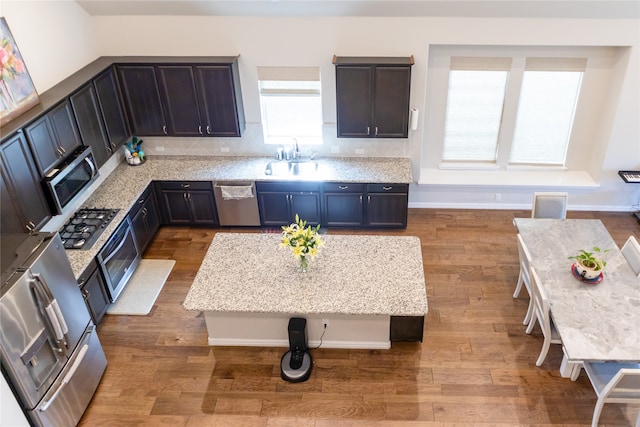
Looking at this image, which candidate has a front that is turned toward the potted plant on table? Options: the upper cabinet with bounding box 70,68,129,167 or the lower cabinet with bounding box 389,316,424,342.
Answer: the upper cabinet

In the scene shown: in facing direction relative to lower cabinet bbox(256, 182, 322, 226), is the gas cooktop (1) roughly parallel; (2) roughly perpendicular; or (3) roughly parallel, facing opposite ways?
roughly perpendicular

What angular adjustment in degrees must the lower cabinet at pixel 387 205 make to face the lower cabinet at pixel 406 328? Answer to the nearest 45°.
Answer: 0° — it already faces it

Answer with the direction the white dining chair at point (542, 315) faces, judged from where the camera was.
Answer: facing away from the viewer and to the right of the viewer

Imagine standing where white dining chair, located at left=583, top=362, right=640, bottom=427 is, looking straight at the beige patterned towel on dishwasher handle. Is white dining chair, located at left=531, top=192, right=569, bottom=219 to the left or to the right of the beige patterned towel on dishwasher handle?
right

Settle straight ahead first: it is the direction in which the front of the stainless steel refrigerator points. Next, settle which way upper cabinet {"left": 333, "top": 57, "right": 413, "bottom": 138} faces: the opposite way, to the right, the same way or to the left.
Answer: to the right

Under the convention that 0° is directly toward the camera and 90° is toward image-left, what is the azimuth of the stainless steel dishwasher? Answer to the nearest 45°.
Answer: approximately 0°

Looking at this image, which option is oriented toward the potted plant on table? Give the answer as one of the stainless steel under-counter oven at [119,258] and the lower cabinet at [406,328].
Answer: the stainless steel under-counter oven

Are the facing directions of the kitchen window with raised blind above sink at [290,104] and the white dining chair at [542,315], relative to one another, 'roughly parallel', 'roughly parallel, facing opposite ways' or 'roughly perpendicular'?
roughly perpendicular

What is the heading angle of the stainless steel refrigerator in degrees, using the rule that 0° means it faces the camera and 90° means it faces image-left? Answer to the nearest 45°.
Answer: approximately 315°

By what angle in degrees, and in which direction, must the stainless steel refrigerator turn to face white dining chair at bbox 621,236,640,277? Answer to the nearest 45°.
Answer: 0° — it already faces it

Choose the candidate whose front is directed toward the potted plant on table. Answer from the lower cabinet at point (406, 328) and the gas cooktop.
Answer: the gas cooktop

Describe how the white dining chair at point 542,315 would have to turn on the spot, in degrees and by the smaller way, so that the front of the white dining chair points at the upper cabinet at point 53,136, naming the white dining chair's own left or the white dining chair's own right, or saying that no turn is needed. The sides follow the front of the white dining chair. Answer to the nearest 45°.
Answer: approximately 135° to the white dining chair's own left
